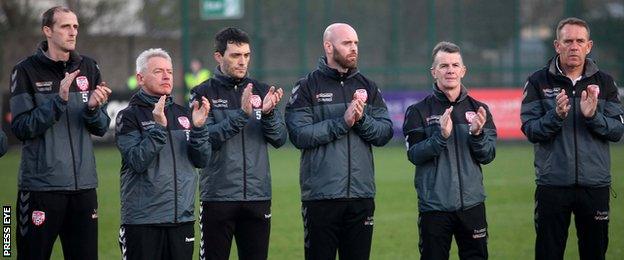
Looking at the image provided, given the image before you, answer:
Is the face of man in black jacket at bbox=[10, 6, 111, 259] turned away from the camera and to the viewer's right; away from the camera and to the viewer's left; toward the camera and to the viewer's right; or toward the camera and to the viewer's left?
toward the camera and to the viewer's right

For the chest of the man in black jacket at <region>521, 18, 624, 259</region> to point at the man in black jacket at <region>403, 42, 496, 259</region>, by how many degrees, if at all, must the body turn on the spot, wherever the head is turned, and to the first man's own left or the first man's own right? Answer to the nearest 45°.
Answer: approximately 45° to the first man's own right

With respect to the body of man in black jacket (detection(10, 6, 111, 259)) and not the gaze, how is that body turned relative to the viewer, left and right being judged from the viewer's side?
facing the viewer and to the right of the viewer

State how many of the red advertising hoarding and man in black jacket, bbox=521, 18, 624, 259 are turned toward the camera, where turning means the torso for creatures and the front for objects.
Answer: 2

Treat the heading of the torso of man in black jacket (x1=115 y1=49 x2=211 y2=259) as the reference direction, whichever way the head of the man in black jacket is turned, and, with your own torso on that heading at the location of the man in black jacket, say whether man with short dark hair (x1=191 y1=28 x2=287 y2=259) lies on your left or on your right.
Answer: on your left

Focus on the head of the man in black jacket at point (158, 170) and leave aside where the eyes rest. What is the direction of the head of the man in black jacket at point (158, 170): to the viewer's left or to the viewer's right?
to the viewer's right

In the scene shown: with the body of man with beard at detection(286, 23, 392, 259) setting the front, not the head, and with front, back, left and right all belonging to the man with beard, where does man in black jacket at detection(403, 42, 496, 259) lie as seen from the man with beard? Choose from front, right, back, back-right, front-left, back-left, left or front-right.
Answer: front-left

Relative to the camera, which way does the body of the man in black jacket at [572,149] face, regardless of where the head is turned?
toward the camera

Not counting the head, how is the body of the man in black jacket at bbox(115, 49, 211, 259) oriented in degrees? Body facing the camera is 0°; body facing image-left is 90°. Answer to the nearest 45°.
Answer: approximately 315°

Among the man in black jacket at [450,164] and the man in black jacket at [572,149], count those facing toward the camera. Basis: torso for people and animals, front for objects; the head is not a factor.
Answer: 2

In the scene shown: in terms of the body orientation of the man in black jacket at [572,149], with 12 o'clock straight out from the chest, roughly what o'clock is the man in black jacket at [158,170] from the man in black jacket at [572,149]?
the man in black jacket at [158,170] is roughly at 2 o'clock from the man in black jacket at [572,149].

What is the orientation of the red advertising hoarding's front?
toward the camera

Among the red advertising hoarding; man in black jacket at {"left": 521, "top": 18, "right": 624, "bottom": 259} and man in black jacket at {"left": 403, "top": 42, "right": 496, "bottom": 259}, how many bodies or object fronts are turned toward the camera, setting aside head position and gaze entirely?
3

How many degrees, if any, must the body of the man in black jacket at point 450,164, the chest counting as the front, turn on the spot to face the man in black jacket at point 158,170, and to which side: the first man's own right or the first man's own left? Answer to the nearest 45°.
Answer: approximately 90° to the first man's own right
